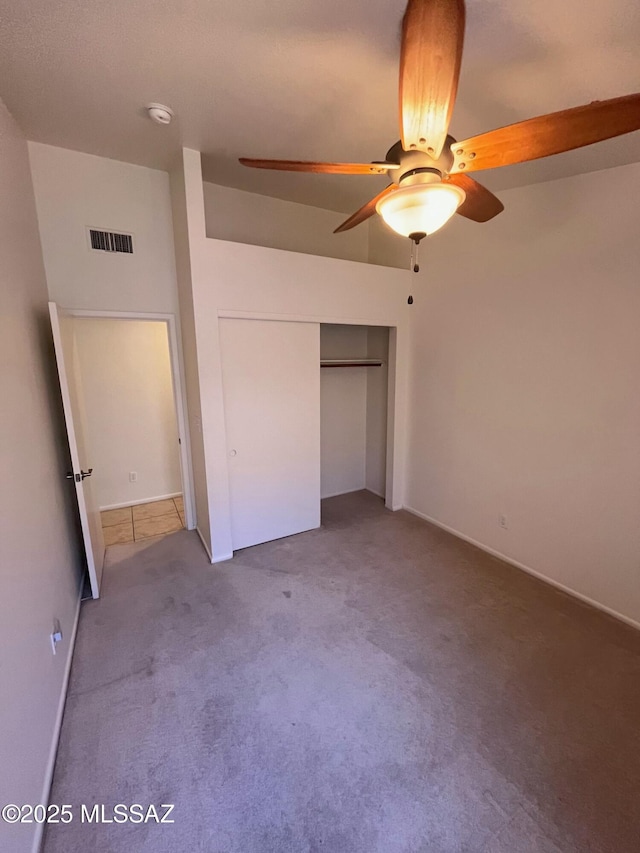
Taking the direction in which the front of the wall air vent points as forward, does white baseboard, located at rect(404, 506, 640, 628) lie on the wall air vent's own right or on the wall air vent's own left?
on the wall air vent's own left

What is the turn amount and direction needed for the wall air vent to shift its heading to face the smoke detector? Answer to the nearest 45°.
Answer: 0° — it already faces it

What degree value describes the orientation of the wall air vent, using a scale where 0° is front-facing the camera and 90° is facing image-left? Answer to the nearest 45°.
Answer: approximately 0°

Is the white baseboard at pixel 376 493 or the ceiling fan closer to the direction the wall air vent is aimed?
the ceiling fan

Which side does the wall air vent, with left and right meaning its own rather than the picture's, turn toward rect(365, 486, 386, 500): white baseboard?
left
